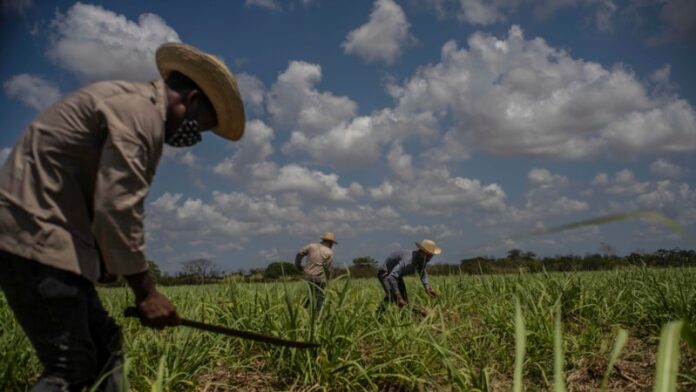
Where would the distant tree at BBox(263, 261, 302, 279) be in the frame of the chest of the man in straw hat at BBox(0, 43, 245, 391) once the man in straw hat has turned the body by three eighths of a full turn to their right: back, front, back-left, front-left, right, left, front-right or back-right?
back

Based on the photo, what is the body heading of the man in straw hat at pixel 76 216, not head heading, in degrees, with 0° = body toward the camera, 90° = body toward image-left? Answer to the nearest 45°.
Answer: approximately 270°

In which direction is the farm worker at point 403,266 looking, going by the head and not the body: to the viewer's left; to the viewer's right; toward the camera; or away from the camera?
to the viewer's right

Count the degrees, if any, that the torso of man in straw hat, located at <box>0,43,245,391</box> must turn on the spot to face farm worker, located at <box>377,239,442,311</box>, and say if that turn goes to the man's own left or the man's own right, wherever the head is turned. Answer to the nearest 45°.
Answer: approximately 45° to the man's own left
